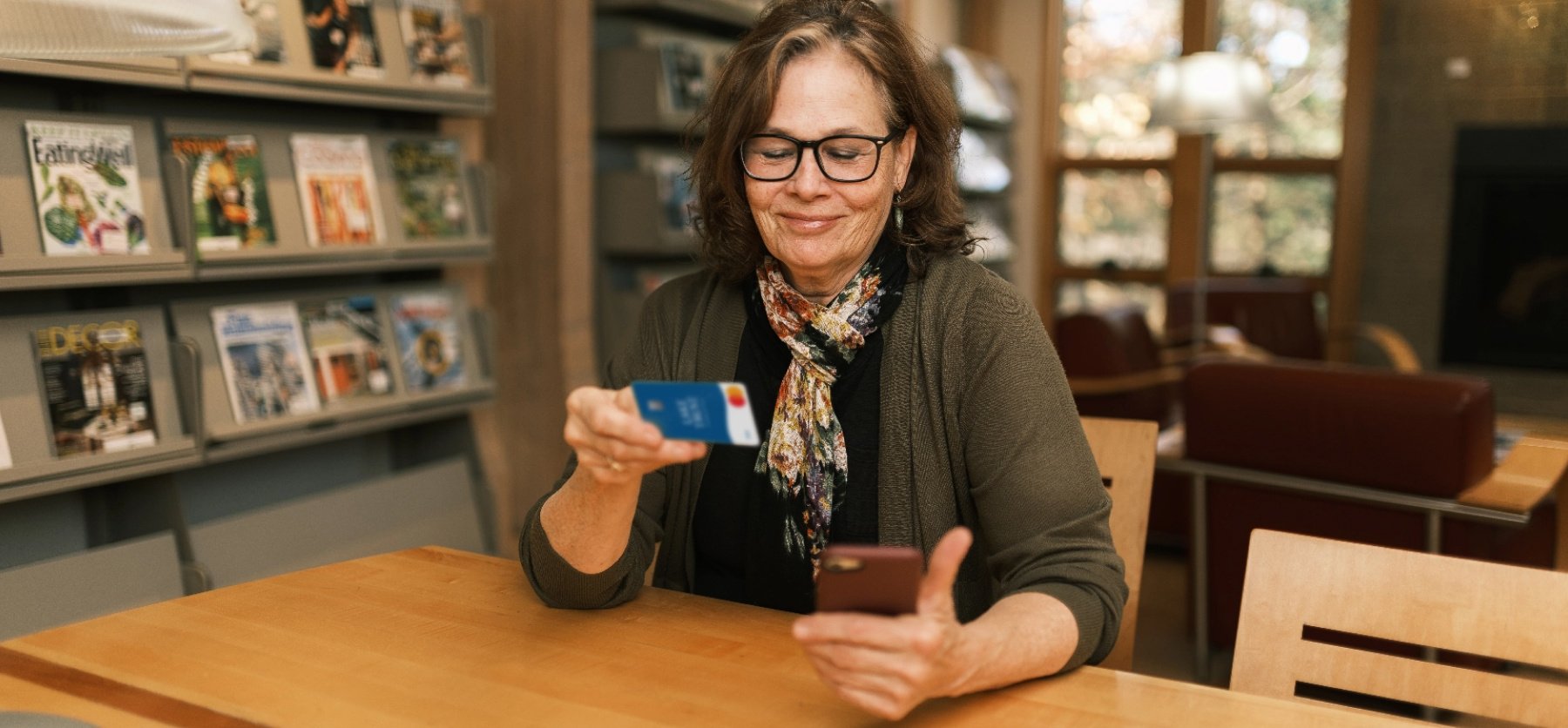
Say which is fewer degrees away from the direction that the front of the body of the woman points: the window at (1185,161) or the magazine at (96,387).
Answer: the magazine

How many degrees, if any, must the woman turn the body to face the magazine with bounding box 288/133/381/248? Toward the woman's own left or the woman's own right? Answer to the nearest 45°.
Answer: approximately 90° to the woman's own right

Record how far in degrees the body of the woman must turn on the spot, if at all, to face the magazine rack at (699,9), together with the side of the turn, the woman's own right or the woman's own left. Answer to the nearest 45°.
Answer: approximately 135° to the woman's own right

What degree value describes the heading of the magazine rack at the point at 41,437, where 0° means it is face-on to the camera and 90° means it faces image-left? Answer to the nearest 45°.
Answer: approximately 315°

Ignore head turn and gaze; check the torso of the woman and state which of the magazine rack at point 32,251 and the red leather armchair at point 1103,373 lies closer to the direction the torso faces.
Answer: the magazine rack

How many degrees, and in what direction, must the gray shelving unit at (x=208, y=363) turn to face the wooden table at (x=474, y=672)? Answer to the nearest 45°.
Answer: approximately 45° to its right

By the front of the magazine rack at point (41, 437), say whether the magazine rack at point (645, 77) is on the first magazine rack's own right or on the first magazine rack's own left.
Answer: on the first magazine rack's own left

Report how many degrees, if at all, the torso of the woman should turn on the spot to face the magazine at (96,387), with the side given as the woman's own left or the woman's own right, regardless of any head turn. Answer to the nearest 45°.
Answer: approximately 90° to the woman's own right
